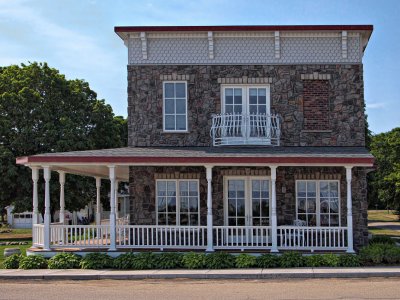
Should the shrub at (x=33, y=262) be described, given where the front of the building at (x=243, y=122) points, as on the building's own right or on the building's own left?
on the building's own right

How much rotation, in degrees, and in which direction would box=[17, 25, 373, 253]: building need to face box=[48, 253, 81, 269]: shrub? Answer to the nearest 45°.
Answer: approximately 45° to its right

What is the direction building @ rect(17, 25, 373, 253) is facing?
toward the camera

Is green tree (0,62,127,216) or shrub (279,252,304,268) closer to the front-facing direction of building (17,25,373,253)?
the shrub

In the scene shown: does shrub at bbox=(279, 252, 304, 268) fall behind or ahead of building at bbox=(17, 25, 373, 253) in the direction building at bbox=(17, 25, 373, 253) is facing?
ahead

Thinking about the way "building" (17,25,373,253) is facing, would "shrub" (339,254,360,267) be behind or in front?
in front

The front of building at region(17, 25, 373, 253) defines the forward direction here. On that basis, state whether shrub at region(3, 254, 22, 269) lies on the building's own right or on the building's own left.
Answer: on the building's own right

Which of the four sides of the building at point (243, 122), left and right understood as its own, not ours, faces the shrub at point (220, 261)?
front

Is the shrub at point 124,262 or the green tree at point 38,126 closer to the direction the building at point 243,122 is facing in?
the shrub

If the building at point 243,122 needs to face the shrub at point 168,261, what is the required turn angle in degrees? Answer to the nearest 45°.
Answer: approximately 45° to its right

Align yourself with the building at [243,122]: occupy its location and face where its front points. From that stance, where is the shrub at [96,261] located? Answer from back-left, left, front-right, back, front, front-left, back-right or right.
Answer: front-right

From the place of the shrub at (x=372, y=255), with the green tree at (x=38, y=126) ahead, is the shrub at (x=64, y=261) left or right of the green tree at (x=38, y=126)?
left

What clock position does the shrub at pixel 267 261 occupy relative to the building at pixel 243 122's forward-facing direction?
The shrub is roughly at 12 o'clock from the building.

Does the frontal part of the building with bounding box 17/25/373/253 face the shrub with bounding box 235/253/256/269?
yes
